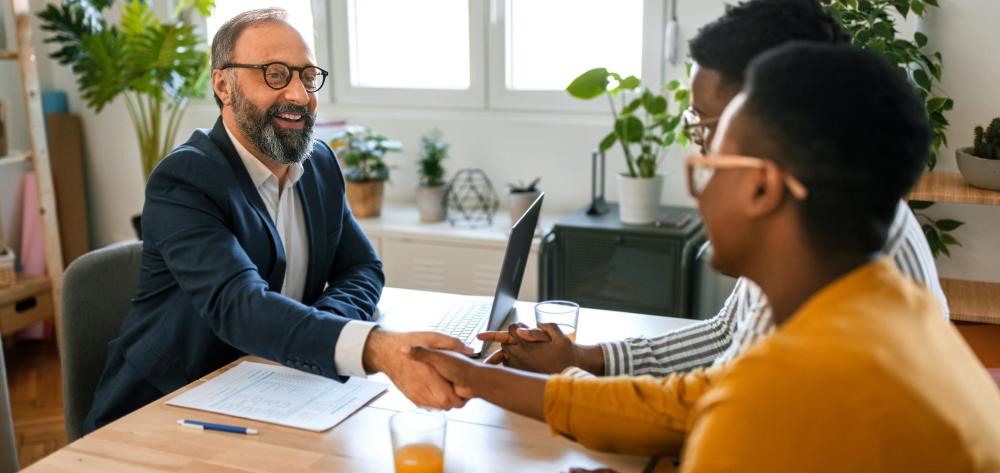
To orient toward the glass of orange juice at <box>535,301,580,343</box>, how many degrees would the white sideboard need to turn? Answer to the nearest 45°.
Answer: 0° — it already faces it

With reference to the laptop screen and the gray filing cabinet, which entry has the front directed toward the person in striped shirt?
the gray filing cabinet

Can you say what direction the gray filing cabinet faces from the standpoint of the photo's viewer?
facing the viewer

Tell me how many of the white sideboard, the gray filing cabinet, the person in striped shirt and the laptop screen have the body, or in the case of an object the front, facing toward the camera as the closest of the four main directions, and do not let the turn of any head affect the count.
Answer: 2

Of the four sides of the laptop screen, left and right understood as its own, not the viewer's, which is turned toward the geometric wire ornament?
right

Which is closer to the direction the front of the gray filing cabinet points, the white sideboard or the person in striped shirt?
the person in striped shirt

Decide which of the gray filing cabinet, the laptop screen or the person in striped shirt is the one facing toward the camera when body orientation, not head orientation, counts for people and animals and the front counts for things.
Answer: the gray filing cabinet

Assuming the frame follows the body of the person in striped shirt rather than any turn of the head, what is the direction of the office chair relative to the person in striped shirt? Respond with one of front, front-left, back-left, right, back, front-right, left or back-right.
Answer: front

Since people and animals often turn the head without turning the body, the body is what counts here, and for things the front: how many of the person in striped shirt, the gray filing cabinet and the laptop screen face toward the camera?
1

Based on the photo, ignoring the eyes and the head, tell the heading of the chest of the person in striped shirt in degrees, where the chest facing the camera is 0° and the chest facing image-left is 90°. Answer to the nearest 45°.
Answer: approximately 90°

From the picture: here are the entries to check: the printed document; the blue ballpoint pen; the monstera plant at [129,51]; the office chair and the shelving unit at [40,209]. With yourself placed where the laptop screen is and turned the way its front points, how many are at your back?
0

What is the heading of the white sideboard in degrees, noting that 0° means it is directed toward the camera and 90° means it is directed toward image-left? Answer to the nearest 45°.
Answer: approximately 0°

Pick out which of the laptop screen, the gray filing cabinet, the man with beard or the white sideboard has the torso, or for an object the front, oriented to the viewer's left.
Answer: the laptop screen

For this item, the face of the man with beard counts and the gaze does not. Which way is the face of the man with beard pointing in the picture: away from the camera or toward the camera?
toward the camera

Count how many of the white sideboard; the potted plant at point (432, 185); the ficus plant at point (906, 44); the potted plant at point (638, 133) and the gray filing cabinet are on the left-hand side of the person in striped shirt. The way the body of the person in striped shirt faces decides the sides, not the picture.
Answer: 0

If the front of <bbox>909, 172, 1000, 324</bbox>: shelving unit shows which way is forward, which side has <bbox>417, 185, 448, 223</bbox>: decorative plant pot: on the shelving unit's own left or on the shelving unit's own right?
on the shelving unit's own right
